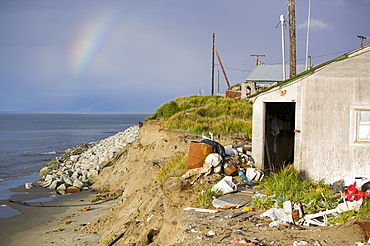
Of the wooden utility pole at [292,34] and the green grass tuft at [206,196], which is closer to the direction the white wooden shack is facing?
the green grass tuft

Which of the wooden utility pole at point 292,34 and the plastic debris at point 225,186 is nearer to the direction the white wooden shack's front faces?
the plastic debris

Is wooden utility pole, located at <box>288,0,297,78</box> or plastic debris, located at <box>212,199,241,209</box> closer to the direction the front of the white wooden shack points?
the plastic debris

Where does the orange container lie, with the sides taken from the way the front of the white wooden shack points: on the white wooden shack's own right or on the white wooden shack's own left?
on the white wooden shack's own right

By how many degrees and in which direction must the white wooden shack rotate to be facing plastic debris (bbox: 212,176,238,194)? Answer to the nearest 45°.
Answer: approximately 45° to its right

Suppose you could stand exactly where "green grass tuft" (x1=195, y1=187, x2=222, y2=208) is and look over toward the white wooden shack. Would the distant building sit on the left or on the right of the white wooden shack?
left
